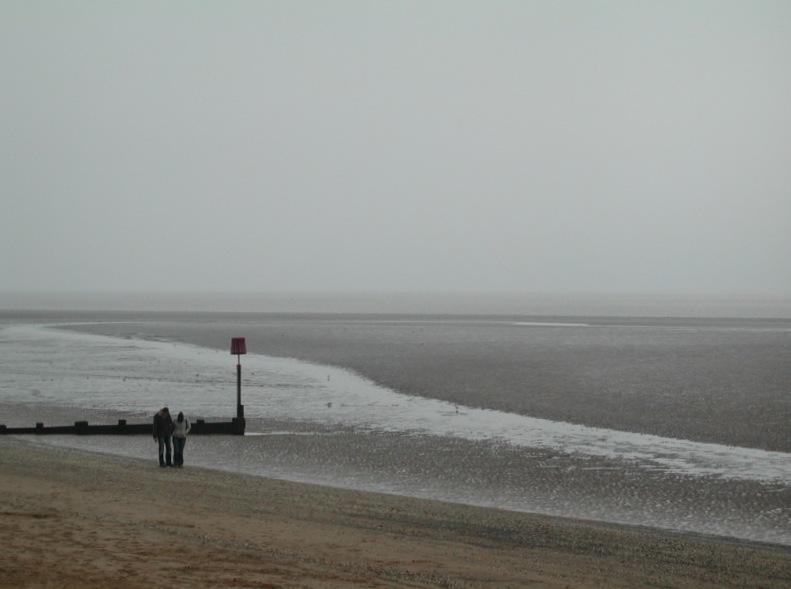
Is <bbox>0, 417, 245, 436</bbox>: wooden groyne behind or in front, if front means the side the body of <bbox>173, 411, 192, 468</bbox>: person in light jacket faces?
in front
